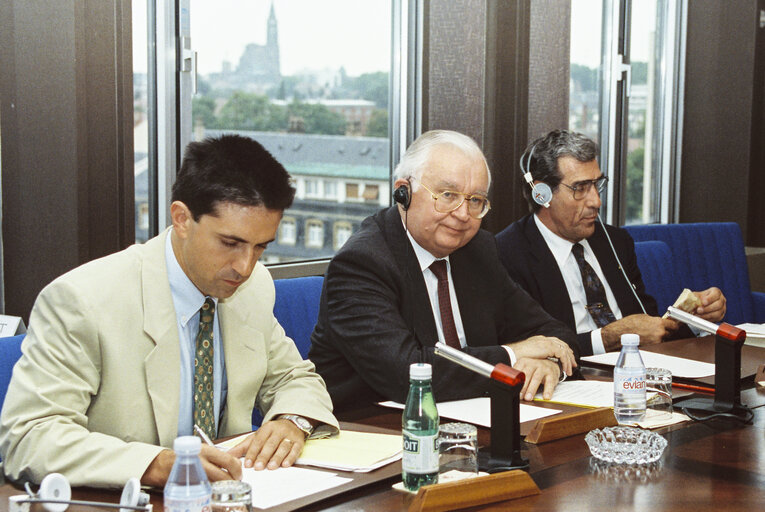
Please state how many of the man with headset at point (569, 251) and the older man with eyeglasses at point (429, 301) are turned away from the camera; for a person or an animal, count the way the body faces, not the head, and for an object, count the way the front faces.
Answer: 0

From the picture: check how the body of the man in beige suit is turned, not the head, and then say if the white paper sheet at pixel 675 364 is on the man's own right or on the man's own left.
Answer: on the man's own left

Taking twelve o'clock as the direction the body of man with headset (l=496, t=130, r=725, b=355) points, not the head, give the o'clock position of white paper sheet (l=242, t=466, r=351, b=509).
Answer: The white paper sheet is roughly at 2 o'clock from the man with headset.

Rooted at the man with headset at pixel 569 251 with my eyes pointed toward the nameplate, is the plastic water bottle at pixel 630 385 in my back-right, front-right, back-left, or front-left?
front-left

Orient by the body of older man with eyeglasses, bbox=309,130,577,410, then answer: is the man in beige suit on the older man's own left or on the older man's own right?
on the older man's own right

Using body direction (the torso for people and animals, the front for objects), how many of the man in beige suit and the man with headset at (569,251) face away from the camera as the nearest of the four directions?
0

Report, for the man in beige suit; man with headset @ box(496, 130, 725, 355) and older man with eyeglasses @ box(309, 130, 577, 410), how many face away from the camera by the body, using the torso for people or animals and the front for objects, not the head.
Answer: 0

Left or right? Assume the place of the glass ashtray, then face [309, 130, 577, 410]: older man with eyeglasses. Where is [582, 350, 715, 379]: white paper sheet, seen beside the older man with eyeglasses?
right

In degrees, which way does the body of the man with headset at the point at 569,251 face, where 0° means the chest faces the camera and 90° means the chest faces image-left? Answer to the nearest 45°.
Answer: approximately 315°
